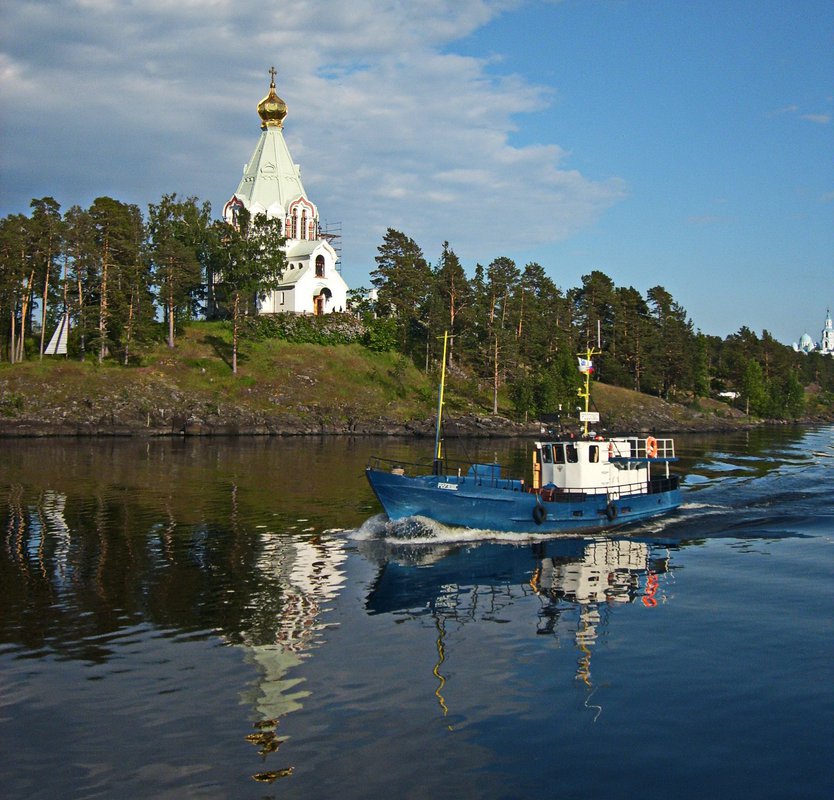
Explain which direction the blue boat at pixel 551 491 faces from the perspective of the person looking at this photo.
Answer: facing the viewer and to the left of the viewer
